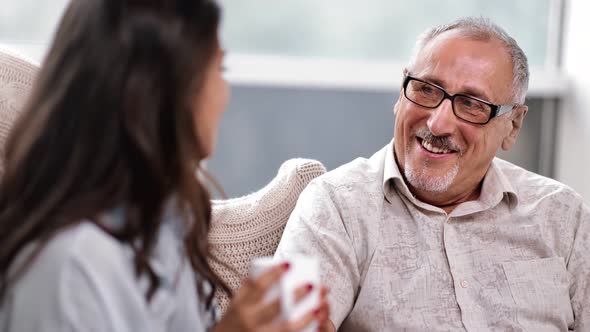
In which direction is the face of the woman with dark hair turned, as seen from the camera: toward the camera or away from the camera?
away from the camera

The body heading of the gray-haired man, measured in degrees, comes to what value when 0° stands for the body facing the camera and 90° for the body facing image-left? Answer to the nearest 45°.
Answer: approximately 0°

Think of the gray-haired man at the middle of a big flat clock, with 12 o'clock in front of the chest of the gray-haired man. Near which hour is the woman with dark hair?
The woman with dark hair is roughly at 1 o'clock from the gray-haired man.

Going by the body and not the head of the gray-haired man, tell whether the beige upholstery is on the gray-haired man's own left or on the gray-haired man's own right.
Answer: on the gray-haired man's own right
